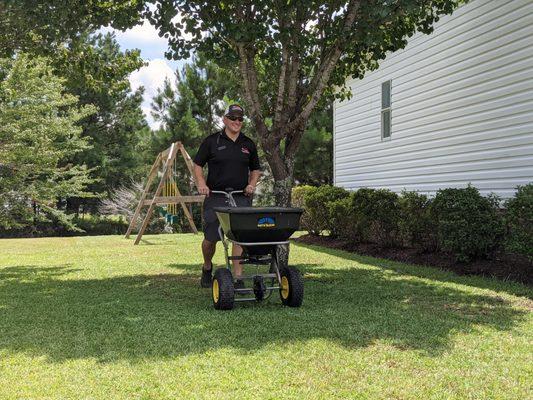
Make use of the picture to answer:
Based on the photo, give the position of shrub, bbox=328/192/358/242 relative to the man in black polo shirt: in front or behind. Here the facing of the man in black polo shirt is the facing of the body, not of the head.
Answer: behind

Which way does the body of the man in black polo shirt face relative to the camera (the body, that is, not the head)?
toward the camera

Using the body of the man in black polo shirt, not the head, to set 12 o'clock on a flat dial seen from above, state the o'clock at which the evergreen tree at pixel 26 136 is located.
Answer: The evergreen tree is roughly at 5 o'clock from the man in black polo shirt.

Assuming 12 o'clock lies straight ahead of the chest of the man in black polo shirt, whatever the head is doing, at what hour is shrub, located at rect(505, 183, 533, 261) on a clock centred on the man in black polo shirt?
The shrub is roughly at 9 o'clock from the man in black polo shirt.

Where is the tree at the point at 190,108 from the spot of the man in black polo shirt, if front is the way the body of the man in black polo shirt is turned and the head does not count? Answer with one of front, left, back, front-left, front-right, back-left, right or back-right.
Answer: back

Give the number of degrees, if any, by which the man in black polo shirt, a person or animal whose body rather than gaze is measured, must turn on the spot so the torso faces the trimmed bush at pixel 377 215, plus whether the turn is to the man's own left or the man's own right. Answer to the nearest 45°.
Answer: approximately 135° to the man's own left

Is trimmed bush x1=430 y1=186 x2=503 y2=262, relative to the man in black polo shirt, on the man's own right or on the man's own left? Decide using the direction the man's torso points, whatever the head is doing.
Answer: on the man's own left

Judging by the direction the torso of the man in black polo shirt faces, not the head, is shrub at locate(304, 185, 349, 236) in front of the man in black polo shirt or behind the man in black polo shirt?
behind

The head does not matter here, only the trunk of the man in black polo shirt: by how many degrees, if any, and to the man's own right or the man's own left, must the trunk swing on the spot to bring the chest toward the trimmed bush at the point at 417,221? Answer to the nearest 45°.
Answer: approximately 135° to the man's own left
